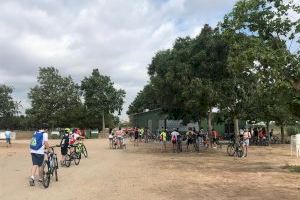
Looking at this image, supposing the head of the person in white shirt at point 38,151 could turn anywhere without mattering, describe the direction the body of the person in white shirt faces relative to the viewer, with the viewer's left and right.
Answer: facing away from the viewer and to the right of the viewer

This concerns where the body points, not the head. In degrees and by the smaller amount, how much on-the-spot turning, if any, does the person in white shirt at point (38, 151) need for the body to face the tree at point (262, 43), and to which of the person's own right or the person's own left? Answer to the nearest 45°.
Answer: approximately 45° to the person's own right
